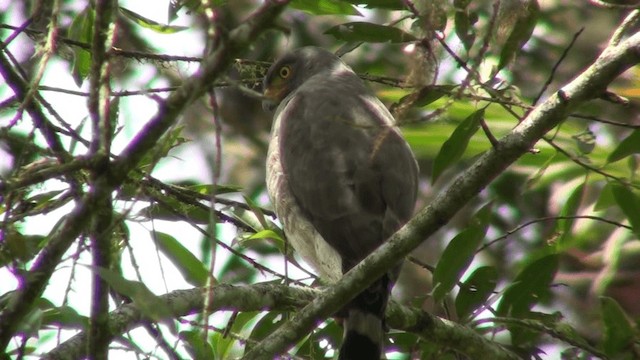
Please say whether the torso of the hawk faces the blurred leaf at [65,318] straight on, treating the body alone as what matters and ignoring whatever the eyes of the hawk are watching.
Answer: no

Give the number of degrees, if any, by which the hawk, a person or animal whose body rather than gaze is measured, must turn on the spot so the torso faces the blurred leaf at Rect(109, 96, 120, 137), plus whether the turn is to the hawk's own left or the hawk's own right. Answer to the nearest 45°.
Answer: approximately 90° to the hawk's own left

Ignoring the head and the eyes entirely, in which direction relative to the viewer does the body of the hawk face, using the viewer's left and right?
facing away from the viewer and to the left of the viewer

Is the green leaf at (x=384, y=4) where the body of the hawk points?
no

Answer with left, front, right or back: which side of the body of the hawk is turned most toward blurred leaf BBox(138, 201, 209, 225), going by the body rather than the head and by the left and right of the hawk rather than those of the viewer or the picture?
left
